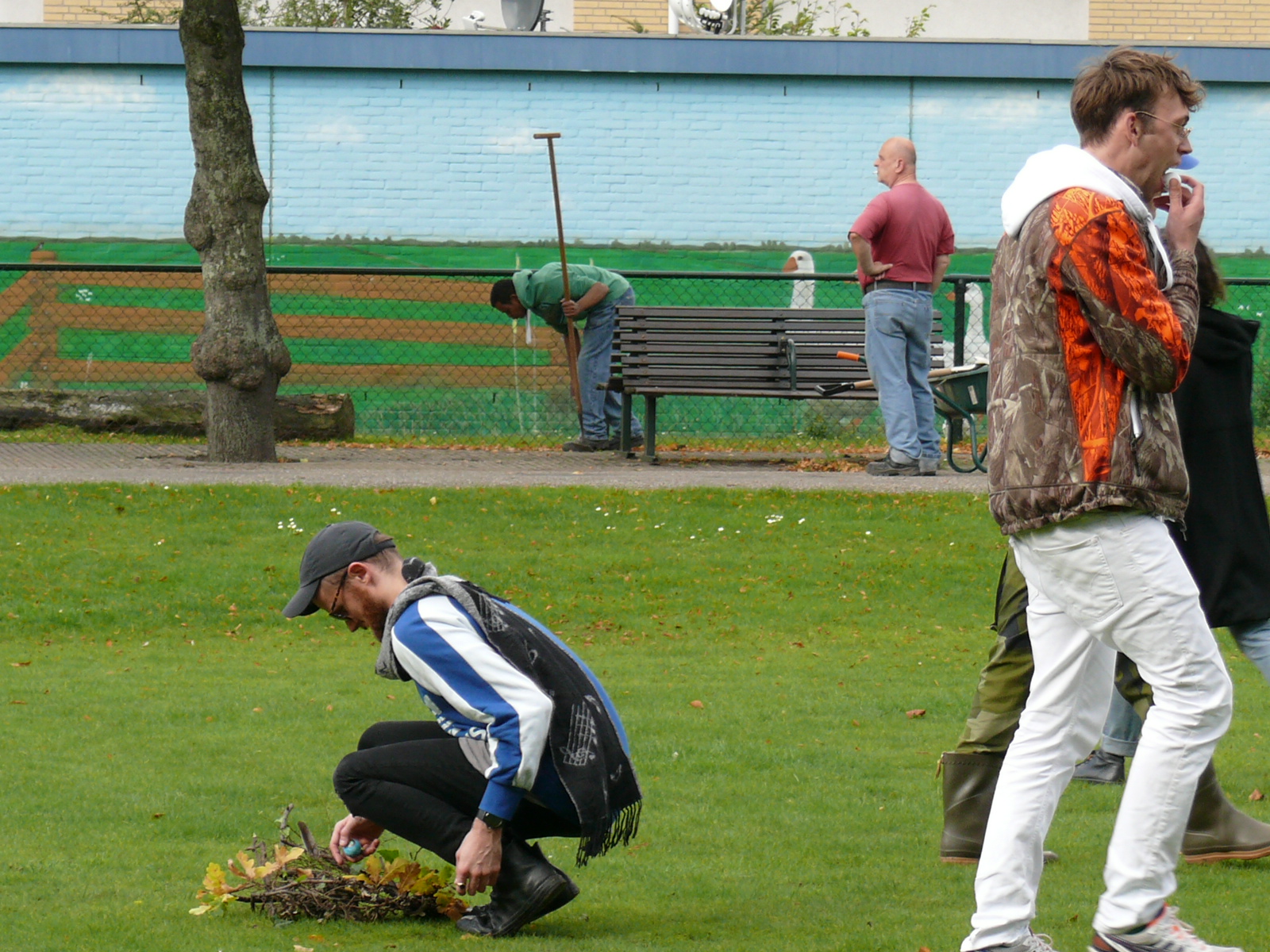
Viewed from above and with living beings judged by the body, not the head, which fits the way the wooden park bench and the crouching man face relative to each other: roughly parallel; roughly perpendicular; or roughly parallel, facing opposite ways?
roughly perpendicular

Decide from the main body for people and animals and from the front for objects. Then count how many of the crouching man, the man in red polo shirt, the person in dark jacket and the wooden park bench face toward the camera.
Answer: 1

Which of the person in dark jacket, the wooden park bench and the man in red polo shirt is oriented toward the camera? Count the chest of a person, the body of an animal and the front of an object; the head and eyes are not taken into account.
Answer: the wooden park bench

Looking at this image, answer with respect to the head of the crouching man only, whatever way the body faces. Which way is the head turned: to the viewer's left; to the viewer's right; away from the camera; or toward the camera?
to the viewer's left

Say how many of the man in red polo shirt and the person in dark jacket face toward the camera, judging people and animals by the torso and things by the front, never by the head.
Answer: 0

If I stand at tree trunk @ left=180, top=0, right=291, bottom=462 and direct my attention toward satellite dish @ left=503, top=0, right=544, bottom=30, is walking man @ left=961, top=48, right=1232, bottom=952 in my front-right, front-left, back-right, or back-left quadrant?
back-right

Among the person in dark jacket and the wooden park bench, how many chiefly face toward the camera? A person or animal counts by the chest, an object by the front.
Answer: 1

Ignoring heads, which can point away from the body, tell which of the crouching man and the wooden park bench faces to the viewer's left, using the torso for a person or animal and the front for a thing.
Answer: the crouching man

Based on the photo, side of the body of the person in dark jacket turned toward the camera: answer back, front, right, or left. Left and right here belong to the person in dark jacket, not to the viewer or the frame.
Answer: left

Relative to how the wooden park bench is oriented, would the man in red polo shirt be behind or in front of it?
in front

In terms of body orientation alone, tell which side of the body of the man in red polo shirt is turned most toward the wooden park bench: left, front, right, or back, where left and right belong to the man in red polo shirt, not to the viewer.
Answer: front

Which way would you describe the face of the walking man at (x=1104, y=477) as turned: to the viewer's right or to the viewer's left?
to the viewer's right

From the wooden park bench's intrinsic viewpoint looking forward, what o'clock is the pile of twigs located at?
The pile of twigs is roughly at 12 o'clock from the wooden park bench.

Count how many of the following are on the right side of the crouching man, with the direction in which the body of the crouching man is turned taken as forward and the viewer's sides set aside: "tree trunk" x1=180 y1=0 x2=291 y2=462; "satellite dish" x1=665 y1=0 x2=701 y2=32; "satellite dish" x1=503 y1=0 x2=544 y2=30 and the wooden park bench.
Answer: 4

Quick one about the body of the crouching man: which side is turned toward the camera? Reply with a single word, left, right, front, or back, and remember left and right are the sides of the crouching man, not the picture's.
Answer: left
